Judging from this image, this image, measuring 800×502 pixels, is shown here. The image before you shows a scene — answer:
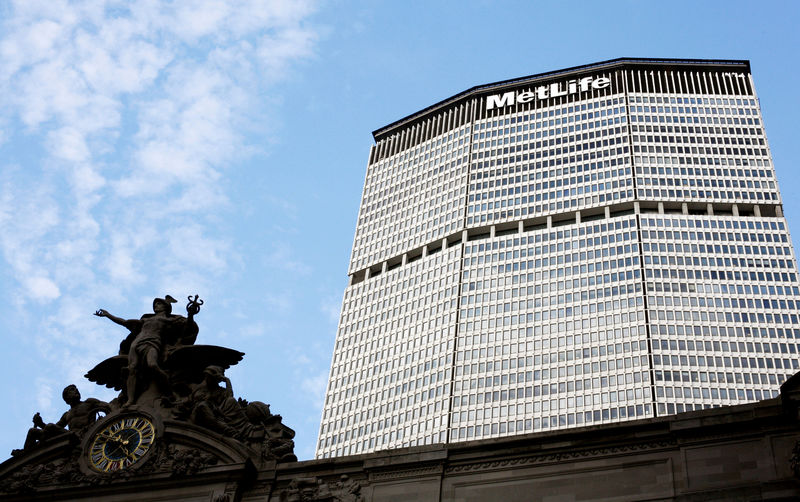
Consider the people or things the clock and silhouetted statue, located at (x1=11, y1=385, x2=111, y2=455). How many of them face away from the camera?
0

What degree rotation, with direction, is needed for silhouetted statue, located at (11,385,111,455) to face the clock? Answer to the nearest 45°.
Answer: approximately 90° to its left

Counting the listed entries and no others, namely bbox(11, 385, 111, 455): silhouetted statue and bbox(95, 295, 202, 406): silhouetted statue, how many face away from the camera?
0

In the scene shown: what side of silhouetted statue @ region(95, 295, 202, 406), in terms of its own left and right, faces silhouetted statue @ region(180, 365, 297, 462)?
left

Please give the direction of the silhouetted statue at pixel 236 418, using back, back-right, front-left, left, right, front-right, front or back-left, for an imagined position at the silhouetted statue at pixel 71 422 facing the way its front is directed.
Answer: left

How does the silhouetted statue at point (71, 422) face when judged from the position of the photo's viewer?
facing the viewer and to the left of the viewer

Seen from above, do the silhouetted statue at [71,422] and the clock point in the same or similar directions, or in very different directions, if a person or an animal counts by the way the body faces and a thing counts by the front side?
same or similar directions

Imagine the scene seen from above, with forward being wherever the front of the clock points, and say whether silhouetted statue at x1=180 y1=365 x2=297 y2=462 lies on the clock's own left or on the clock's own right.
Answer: on the clock's own left

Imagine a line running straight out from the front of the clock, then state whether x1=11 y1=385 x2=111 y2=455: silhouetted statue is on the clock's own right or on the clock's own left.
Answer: on the clock's own right

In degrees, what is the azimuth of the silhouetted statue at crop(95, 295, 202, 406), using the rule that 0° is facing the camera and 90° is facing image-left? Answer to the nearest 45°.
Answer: approximately 45°
